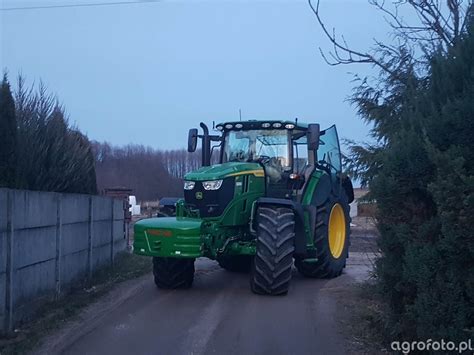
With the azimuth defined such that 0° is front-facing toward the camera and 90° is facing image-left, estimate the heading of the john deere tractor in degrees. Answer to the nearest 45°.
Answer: approximately 45°

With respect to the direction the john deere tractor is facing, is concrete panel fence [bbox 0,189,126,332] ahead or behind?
ahead
